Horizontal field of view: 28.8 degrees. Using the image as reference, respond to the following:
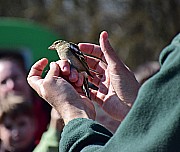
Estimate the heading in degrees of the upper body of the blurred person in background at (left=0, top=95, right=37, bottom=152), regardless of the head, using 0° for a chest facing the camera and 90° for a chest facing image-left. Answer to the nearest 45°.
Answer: approximately 0°

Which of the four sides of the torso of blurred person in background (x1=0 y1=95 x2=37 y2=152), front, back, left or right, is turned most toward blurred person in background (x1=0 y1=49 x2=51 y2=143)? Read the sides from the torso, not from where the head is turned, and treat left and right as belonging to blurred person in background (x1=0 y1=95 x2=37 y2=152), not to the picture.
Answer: back
